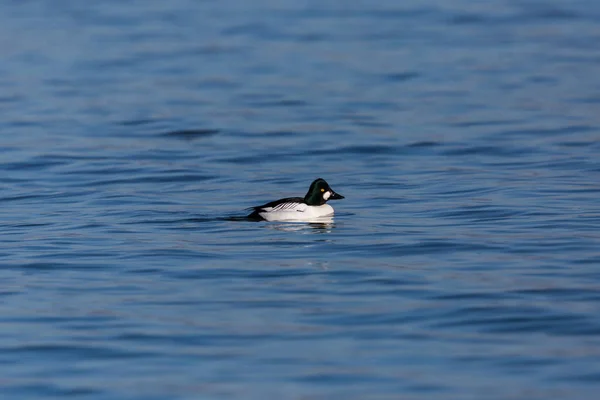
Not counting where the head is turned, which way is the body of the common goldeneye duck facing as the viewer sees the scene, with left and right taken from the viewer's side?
facing to the right of the viewer
